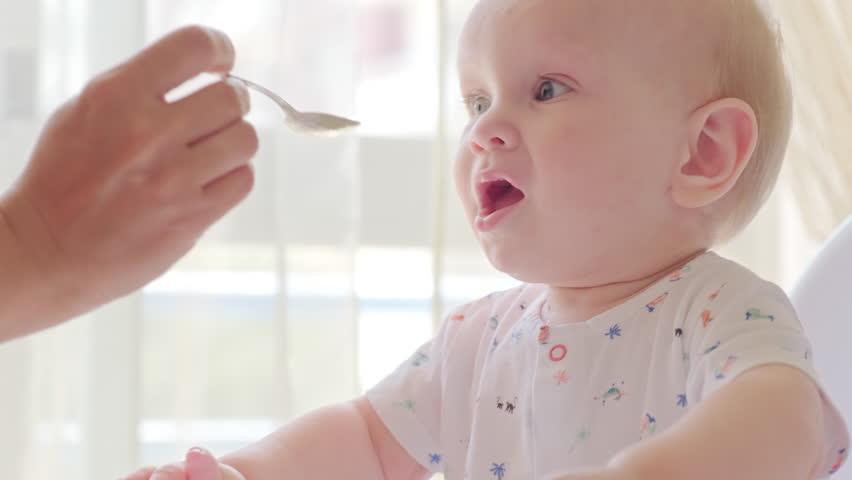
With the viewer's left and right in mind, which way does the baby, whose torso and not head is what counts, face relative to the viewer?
facing the viewer and to the left of the viewer
